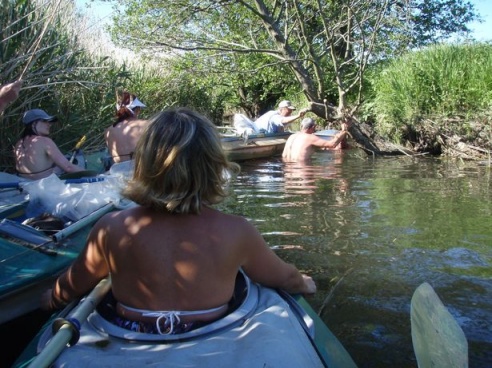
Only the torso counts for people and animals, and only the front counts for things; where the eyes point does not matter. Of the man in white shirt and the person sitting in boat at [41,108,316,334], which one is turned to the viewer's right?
the man in white shirt

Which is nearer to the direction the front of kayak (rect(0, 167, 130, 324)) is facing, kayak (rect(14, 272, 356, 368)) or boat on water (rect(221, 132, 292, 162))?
the boat on water

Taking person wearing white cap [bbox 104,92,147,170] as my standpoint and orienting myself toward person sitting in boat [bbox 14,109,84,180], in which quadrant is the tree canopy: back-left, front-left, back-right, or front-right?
back-right

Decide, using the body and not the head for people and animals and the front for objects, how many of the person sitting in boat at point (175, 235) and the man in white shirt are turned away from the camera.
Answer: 1

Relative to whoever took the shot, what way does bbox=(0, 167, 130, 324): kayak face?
facing away from the viewer and to the right of the viewer

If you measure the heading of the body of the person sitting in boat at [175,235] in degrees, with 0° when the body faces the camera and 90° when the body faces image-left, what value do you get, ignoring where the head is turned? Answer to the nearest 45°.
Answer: approximately 180°

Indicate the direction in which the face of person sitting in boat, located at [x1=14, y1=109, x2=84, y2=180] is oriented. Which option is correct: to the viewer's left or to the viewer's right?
to the viewer's right

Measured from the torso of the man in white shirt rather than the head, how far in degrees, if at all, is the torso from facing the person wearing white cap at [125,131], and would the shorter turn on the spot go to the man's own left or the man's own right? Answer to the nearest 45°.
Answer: approximately 90° to the man's own right

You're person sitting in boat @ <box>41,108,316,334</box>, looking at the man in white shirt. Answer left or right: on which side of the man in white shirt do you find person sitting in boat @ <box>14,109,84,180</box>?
left

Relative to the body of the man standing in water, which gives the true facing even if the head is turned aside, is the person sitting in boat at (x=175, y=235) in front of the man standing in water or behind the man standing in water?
behind
